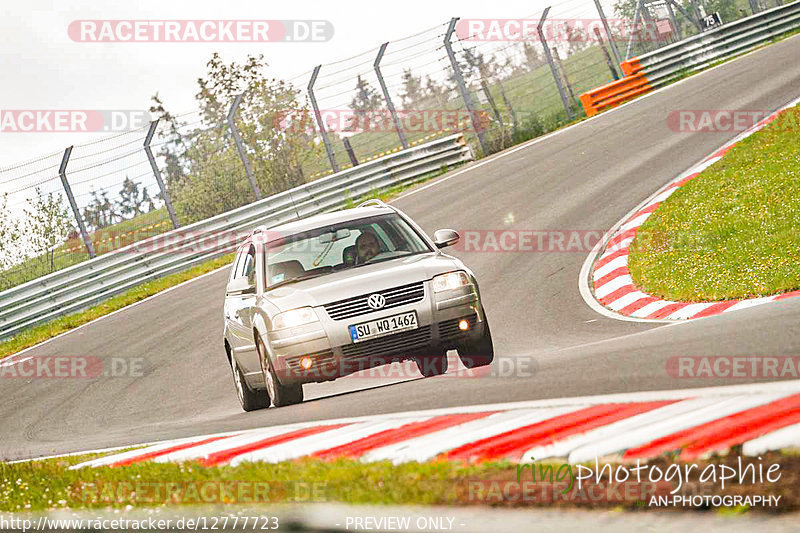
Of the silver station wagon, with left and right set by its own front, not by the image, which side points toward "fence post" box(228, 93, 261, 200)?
back

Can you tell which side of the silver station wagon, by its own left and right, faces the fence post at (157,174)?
back

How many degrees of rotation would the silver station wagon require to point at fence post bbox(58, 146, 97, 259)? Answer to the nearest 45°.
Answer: approximately 180°

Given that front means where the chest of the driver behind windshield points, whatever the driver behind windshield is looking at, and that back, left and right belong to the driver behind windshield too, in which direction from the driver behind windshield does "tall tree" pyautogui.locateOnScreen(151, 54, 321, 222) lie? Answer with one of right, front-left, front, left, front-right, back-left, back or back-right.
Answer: back

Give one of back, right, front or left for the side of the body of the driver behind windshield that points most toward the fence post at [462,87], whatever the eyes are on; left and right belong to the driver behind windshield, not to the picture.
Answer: back

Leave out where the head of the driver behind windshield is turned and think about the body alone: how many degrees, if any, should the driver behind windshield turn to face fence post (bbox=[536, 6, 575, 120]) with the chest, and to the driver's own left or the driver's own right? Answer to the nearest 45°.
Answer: approximately 180°

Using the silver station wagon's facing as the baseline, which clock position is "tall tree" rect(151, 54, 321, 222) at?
The tall tree is roughly at 6 o'clock from the silver station wagon.

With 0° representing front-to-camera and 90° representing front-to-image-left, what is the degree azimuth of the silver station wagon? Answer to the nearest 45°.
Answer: approximately 0°

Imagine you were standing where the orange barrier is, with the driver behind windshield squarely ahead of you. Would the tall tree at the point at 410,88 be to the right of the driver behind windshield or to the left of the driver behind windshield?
right
